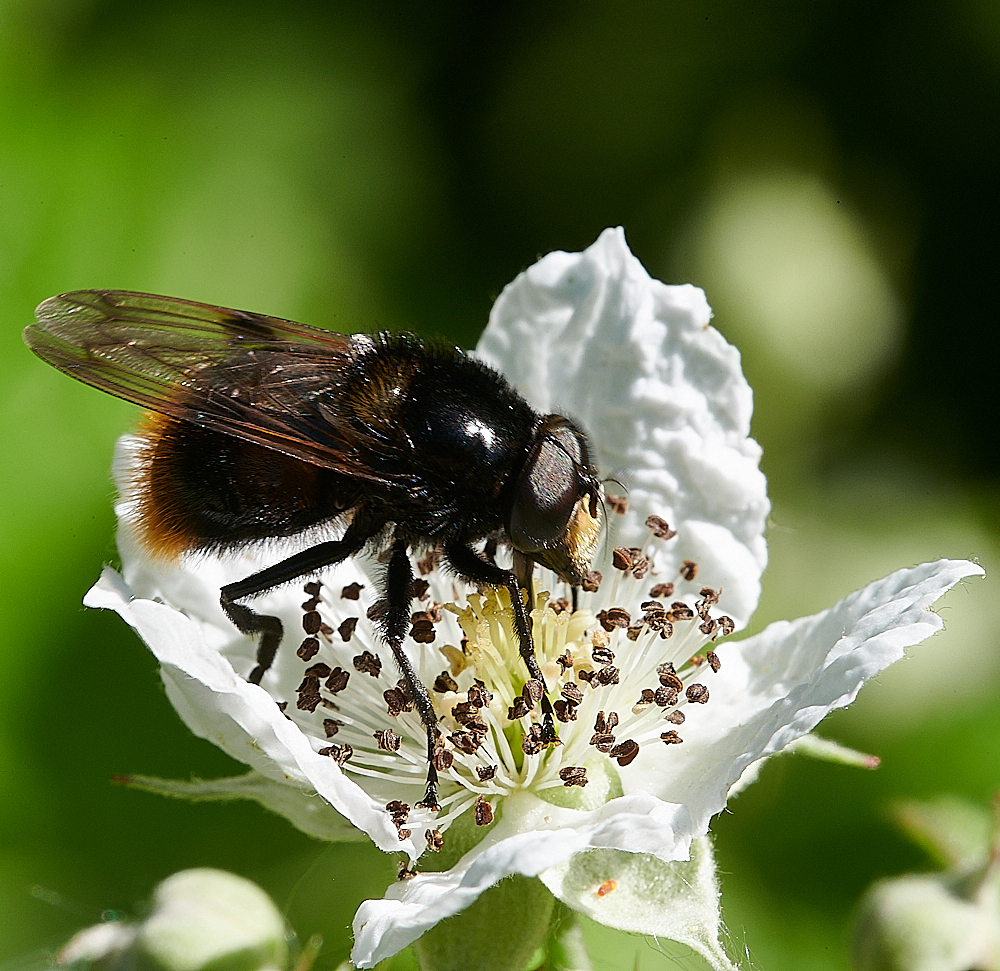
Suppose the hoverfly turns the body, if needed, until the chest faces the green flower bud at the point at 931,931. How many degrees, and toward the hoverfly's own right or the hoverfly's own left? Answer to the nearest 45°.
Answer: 0° — it already faces it

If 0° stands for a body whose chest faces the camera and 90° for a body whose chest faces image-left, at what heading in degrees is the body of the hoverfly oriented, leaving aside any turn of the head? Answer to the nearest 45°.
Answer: approximately 270°
